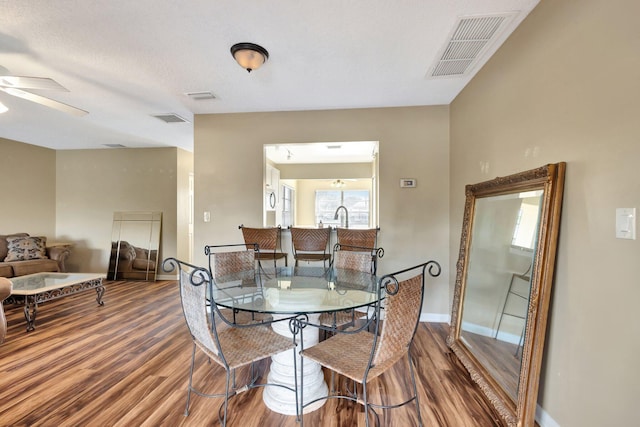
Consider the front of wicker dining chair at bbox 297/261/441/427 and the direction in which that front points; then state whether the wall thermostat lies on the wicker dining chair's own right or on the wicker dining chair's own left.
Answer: on the wicker dining chair's own right

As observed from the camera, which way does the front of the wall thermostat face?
facing the viewer

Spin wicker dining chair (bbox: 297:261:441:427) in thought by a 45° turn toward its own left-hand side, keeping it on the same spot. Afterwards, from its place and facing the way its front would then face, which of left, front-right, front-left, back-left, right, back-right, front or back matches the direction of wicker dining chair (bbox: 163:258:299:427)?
front

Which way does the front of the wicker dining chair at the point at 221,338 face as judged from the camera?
facing away from the viewer and to the right of the viewer

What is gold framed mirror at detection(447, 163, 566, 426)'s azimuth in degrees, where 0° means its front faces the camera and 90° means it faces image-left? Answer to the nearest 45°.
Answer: approximately 45°

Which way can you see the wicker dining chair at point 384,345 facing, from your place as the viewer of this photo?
facing away from the viewer and to the left of the viewer

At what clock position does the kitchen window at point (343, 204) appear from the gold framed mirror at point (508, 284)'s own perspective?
The kitchen window is roughly at 3 o'clock from the gold framed mirror.

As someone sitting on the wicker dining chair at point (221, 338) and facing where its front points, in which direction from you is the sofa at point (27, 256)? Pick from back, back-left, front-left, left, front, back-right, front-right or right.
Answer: left

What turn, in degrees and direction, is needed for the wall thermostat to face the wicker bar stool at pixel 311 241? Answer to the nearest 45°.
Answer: approximately 45° to its right

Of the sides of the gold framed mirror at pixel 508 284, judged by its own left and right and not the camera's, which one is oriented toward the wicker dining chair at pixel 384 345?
front

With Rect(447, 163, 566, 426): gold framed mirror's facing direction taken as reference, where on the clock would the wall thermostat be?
The wall thermostat is roughly at 3 o'clock from the gold framed mirror.

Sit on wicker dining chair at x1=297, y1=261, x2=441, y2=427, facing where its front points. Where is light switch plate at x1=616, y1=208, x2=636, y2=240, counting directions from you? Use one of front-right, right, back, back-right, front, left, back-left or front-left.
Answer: back-right
